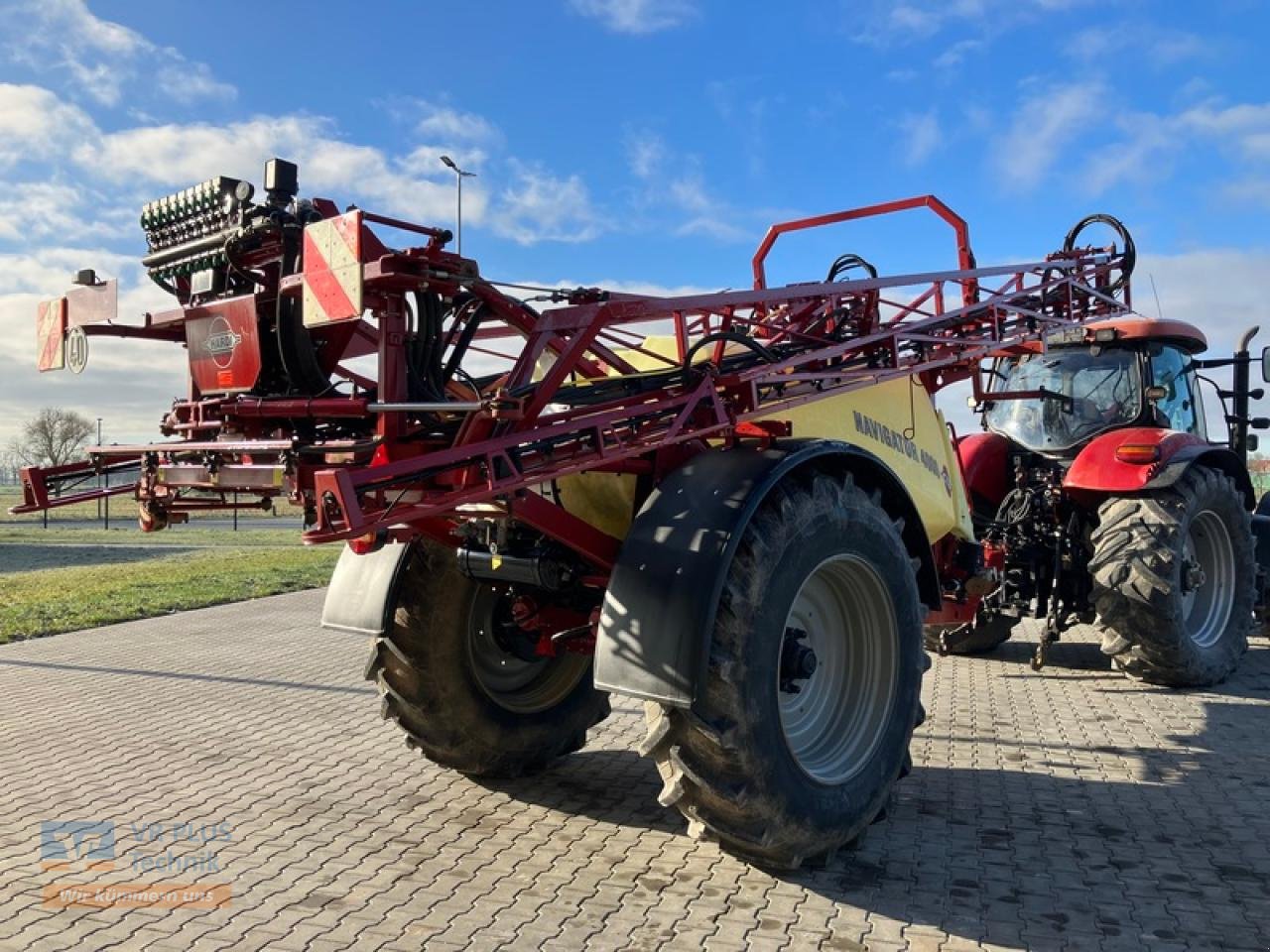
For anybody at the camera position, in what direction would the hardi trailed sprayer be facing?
facing away from the viewer and to the right of the viewer

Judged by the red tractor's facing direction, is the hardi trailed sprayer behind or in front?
behind

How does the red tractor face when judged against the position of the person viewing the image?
facing away from the viewer and to the right of the viewer

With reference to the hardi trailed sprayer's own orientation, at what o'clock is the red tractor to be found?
The red tractor is roughly at 12 o'clock from the hardi trailed sprayer.
